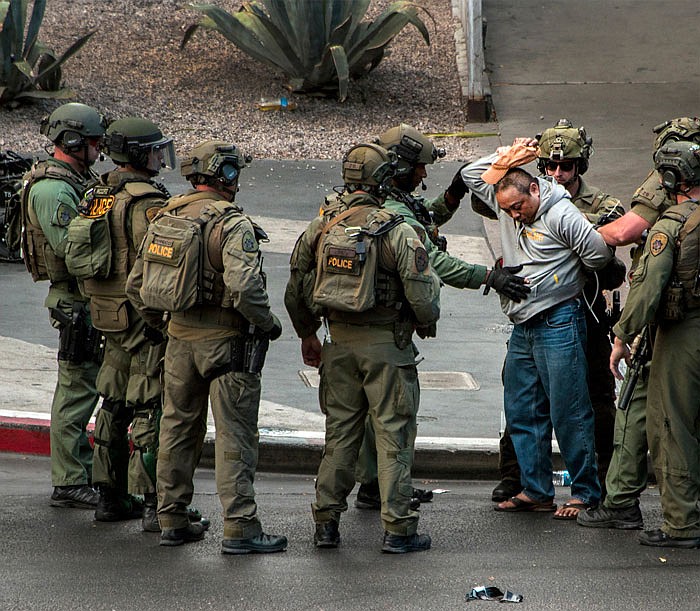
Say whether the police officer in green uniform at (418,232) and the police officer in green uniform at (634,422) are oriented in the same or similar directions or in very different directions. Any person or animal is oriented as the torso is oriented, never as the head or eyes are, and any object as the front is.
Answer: very different directions

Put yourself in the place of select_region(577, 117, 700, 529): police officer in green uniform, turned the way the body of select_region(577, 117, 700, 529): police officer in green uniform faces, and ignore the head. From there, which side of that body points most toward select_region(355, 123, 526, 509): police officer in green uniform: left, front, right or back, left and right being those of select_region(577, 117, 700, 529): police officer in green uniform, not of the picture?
front

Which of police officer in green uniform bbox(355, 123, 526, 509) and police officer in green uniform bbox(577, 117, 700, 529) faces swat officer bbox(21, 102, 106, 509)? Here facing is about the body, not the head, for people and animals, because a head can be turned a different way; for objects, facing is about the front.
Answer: police officer in green uniform bbox(577, 117, 700, 529)

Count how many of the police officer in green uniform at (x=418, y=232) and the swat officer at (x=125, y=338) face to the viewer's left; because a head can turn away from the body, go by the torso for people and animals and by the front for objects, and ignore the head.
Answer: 0

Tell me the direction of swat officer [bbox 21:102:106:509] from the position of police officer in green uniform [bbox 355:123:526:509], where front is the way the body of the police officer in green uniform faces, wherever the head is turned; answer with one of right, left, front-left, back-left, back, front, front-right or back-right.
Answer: back

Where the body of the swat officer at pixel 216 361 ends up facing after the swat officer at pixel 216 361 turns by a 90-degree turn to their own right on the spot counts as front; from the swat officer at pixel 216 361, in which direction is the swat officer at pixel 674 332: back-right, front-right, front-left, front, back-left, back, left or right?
front-left

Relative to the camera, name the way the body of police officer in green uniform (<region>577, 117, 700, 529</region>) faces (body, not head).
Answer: to the viewer's left

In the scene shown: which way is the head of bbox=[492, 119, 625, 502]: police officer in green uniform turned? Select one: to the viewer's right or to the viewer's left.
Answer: to the viewer's left

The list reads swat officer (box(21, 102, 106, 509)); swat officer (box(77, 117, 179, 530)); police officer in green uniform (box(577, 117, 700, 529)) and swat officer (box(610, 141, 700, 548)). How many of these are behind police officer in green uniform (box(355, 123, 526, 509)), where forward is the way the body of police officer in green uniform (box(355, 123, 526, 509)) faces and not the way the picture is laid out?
2

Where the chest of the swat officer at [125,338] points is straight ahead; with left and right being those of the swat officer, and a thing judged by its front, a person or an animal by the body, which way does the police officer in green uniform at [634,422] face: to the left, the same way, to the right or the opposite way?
to the left

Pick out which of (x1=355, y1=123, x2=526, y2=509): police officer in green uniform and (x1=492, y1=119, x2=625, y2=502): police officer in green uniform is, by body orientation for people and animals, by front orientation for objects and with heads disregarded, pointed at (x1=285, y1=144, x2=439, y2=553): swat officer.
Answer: (x1=492, y1=119, x2=625, y2=502): police officer in green uniform

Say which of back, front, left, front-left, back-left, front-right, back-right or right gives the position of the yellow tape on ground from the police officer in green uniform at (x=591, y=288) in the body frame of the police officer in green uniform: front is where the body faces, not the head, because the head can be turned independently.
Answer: back-right

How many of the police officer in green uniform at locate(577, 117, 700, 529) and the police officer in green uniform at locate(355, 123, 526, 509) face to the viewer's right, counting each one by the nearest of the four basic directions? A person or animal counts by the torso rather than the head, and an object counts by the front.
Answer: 1

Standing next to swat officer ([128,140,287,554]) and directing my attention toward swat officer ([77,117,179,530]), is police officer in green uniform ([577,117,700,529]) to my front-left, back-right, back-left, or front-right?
back-right

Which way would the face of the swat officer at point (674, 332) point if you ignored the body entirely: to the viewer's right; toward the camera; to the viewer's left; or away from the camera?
to the viewer's left

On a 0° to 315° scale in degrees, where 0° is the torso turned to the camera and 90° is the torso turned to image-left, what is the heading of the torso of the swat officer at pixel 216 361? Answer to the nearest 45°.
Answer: approximately 225°

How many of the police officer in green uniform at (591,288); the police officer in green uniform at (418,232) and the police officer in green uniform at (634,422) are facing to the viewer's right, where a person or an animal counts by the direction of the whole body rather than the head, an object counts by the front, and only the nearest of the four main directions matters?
1

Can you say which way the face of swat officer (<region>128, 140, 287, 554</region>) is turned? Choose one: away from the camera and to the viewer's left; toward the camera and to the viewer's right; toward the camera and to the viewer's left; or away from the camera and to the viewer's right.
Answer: away from the camera and to the viewer's right
